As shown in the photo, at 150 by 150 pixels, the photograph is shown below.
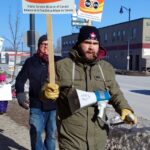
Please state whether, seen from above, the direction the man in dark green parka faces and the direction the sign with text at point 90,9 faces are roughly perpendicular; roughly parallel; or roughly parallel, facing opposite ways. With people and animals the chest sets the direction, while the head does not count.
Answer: roughly parallel

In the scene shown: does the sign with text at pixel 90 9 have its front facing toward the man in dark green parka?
yes

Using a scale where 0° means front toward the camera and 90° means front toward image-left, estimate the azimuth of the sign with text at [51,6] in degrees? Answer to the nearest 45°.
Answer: approximately 0°

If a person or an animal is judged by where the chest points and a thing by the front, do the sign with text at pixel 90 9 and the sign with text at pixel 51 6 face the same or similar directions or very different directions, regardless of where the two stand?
same or similar directions

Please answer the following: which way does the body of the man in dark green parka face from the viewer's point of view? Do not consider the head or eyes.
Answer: toward the camera

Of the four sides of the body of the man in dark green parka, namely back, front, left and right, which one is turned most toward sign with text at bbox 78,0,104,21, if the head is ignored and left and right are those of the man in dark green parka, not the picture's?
back

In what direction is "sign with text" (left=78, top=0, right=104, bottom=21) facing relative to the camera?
toward the camera

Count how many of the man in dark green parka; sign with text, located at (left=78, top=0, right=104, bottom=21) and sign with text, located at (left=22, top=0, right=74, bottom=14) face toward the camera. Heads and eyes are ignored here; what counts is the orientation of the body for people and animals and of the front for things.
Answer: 3

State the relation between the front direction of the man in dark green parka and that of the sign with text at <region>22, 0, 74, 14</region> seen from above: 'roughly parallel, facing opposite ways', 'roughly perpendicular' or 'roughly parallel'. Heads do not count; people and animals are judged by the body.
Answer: roughly parallel

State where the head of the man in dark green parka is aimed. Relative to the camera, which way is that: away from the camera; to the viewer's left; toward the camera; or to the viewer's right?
toward the camera
